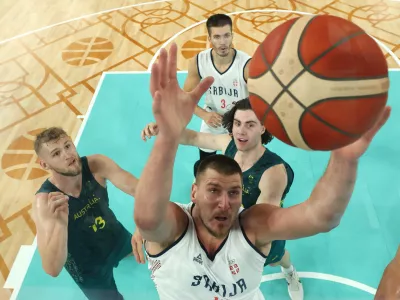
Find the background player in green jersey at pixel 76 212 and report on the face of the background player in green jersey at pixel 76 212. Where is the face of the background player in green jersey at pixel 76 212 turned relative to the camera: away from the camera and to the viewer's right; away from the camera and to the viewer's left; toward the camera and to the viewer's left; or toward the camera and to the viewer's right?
toward the camera and to the viewer's right

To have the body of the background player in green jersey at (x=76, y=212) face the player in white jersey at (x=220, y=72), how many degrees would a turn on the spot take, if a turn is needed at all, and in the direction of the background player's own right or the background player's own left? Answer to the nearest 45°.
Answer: approximately 90° to the background player's own left

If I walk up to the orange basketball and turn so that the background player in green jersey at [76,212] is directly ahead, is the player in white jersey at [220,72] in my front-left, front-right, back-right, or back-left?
front-right

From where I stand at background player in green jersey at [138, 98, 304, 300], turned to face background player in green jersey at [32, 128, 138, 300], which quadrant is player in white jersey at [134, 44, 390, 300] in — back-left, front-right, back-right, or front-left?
front-left

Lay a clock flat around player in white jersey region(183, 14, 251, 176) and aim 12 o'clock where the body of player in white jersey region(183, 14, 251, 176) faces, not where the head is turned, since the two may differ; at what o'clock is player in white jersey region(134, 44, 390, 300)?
player in white jersey region(134, 44, 390, 300) is roughly at 12 o'clock from player in white jersey region(183, 14, 251, 176).

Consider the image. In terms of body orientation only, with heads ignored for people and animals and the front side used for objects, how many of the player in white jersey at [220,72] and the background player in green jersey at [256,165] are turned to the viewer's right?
0

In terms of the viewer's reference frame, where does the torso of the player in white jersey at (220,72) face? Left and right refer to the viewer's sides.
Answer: facing the viewer

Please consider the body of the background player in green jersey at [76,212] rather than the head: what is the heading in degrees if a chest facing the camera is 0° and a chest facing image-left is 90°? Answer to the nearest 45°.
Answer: approximately 315°

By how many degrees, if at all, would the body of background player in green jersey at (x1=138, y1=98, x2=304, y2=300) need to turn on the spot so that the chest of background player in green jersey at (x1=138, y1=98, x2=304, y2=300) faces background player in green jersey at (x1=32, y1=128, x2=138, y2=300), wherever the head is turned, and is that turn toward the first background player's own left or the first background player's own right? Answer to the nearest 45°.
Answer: approximately 45° to the first background player's own right

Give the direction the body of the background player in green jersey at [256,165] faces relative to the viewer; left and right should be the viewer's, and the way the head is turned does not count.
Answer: facing the viewer and to the left of the viewer

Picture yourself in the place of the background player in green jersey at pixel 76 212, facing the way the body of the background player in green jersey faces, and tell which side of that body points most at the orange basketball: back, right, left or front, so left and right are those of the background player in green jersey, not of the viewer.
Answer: front

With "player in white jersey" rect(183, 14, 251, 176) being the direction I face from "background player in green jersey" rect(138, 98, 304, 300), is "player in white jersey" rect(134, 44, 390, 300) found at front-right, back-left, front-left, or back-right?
back-left
